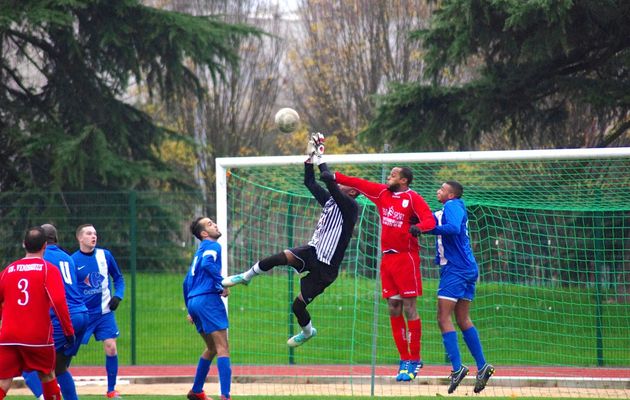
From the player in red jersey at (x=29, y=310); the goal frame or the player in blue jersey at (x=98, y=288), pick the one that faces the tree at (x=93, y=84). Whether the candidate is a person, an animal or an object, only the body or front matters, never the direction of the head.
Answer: the player in red jersey

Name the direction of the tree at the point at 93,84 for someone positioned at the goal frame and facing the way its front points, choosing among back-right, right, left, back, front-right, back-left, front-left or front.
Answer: back-right

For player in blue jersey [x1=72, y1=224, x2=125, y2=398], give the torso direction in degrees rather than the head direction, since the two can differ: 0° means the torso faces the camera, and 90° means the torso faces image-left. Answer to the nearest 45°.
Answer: approximately 0°

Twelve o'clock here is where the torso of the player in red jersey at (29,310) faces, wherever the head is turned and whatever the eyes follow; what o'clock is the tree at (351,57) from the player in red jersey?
The tree is roughly at 1 o'clock from the player in red jersey.

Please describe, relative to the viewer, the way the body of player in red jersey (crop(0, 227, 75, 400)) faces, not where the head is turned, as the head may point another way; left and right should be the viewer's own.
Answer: facing away from the viewer

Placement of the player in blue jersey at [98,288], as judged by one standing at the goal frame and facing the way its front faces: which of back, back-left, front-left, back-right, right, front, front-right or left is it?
right

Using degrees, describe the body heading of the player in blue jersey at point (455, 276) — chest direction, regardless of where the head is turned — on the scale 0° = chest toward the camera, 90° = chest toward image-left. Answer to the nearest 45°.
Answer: approximately 90°

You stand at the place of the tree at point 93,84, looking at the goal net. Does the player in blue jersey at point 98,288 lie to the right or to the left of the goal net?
right

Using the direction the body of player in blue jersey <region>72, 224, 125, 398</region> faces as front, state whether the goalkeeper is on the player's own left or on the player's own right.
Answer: on the player's own left

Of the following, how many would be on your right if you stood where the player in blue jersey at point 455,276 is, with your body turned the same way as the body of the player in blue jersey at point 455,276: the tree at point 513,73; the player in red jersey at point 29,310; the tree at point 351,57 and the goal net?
3

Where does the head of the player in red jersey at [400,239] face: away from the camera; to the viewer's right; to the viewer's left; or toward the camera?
to the viewer's left

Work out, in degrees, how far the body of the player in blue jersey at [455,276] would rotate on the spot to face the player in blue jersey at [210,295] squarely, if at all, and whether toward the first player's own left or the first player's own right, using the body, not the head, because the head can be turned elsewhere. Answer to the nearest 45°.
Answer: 0° — they already face them

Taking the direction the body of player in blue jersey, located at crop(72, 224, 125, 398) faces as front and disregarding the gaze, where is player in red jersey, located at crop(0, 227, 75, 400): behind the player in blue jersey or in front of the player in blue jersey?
in front
